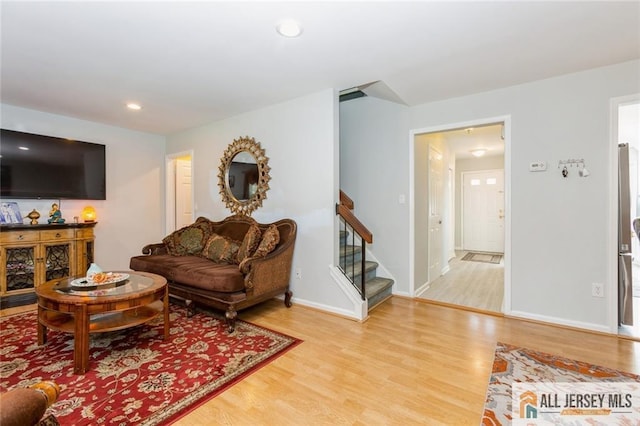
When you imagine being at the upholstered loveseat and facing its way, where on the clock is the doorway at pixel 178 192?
The doorway is roughly at 4 o'clock from the upholstered loveseat.

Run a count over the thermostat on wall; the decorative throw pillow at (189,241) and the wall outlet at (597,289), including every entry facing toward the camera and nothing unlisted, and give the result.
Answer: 3

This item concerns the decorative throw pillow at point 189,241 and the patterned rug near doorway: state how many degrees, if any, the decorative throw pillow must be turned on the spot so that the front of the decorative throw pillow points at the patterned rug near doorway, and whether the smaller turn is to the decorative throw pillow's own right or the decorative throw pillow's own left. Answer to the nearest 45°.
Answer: approximately 90° to the decorative throw pillow's own left

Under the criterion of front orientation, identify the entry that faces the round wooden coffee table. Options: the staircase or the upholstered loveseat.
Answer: the upholstered loveseat

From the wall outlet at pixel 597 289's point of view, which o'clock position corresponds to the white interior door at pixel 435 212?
The white interior door is roughly at 4 o'clock from the wall outlet.

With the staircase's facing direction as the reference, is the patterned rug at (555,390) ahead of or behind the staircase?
ahead

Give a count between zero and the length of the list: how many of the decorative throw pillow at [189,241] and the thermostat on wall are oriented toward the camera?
2

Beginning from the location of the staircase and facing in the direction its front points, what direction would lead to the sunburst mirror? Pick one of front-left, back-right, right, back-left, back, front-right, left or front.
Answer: back-right

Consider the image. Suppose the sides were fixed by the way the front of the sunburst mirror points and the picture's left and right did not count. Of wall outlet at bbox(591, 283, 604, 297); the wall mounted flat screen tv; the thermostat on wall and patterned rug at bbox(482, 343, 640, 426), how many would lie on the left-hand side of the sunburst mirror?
3

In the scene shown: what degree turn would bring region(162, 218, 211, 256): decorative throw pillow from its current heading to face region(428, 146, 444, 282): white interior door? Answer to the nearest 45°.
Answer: approximately 90° to its left

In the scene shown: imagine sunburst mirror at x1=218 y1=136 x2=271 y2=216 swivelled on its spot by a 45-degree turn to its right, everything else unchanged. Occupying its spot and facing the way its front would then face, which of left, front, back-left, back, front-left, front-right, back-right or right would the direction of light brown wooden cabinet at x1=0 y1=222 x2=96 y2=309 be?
front

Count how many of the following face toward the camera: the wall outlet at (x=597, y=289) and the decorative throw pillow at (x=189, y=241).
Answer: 2

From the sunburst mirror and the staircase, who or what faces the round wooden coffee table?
the sunburst mirror

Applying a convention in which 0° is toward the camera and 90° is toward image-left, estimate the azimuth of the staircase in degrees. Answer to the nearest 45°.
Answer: approximately 315°
